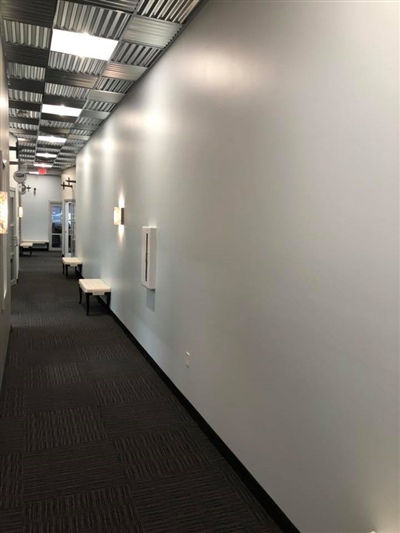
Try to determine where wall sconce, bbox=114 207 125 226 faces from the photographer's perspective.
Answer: facing to the left of the viewer

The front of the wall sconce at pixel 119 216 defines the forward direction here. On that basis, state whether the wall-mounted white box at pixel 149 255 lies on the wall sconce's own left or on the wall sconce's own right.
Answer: on the wall sconce's own left

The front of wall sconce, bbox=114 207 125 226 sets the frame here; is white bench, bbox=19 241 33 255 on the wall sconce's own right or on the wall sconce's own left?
on the wall sconce's own right
